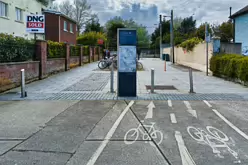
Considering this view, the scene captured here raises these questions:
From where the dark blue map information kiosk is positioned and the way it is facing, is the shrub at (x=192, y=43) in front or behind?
behind

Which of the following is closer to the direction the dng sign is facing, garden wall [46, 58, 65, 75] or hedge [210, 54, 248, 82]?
the hedge

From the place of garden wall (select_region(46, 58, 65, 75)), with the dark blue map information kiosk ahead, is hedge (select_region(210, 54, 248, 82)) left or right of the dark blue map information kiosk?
left

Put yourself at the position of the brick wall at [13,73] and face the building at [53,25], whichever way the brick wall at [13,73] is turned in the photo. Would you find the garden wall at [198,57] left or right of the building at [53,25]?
right

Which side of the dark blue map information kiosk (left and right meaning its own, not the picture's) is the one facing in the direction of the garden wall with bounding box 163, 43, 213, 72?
back

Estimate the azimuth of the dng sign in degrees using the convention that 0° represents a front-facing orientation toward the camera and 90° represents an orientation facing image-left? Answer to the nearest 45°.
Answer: approximately 0°

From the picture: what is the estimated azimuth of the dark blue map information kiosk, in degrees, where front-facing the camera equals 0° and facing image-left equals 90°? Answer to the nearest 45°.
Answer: approximately 0°

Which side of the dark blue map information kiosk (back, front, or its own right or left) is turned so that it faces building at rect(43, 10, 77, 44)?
back

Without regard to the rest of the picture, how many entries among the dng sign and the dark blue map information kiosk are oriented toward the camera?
2

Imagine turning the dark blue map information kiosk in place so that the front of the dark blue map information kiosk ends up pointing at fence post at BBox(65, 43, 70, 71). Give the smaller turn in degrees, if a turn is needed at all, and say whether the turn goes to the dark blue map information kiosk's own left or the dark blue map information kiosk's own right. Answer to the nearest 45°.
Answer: approximately 180°
